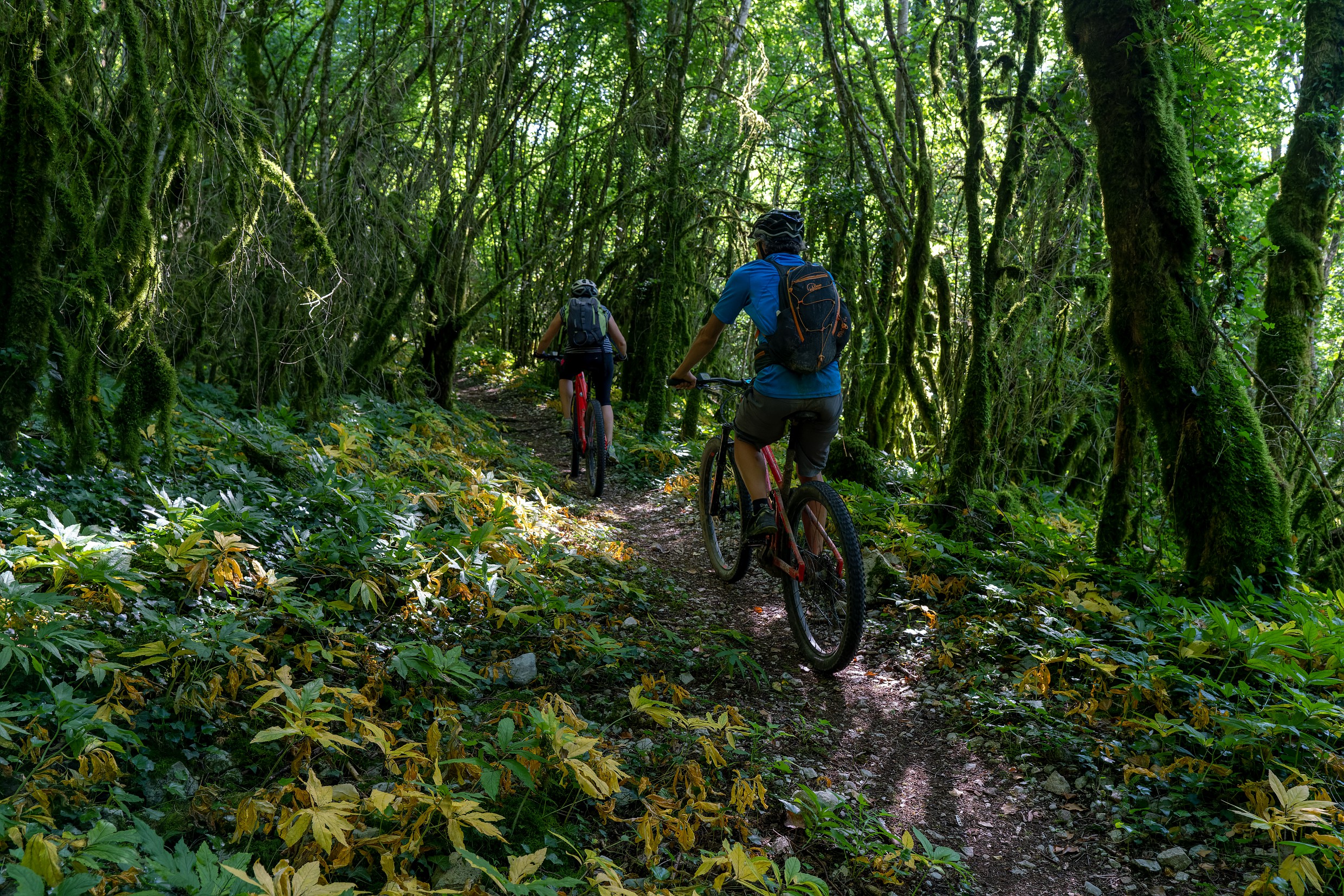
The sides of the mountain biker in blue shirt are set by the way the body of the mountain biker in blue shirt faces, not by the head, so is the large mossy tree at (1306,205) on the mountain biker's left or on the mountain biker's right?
on the mountain biker's right

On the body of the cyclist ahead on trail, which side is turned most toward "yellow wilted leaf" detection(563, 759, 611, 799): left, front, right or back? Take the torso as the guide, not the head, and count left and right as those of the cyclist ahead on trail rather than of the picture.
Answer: back

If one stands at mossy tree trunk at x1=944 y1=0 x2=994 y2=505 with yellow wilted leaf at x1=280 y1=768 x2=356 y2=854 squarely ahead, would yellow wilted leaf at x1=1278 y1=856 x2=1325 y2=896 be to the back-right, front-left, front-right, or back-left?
front-left

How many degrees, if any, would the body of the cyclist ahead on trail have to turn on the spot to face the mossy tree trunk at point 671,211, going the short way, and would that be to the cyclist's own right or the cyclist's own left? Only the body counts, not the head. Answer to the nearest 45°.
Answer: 0° — they already face it

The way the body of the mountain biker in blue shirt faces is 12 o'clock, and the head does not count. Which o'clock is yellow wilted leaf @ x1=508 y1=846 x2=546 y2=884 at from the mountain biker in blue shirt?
The yellow wilted leaf is roughly at 8 o'clock from the mountain biker in blue shirt.

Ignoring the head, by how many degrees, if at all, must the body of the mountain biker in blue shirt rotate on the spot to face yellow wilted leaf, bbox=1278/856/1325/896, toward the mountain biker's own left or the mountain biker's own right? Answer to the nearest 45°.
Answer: approximately 180°

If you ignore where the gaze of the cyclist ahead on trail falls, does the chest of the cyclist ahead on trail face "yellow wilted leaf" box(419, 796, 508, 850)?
no

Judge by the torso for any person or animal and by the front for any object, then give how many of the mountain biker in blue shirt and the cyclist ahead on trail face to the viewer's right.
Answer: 0

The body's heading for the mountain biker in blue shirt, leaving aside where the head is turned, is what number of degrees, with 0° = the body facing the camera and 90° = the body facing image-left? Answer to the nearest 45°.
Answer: approximately 135°

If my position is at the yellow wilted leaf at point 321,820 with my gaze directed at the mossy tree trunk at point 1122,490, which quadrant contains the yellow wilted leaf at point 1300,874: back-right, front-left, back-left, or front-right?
front-right

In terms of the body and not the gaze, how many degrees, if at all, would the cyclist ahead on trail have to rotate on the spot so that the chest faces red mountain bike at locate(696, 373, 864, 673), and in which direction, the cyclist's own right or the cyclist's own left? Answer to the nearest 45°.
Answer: approximately 180°

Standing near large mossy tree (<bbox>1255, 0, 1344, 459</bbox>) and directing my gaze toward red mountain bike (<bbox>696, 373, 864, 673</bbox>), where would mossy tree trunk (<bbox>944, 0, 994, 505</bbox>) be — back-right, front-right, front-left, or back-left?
front-right

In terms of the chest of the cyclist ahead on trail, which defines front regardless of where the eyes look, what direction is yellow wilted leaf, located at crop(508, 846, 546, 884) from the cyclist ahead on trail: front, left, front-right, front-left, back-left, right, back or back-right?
back

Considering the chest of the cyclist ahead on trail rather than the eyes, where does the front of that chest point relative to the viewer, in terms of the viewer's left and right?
facing away from the viewer

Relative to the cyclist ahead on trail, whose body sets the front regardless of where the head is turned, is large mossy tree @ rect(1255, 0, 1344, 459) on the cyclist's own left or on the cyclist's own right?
on the cyclist's own right

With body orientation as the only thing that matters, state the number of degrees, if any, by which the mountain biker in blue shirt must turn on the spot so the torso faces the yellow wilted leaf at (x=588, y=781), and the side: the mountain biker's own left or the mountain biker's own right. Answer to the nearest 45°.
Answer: approximately 135° to the mountain biker's own left

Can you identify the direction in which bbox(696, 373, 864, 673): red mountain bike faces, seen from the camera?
facing away from the viewer and to the left of the viewer

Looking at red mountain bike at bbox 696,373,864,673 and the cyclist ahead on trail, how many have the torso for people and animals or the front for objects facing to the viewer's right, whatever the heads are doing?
0
